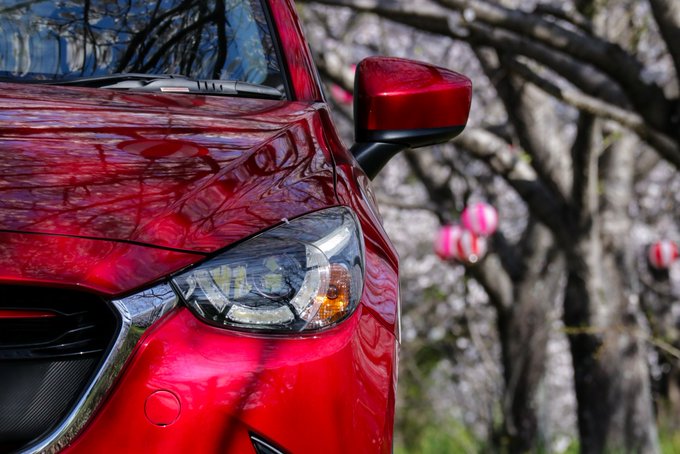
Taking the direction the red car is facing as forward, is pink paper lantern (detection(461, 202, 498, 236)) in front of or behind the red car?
behind

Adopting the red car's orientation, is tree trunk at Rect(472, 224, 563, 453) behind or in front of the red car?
behind

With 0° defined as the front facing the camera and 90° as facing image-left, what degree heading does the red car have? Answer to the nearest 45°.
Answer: approximately 0°

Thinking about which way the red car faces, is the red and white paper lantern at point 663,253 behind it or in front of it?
behind

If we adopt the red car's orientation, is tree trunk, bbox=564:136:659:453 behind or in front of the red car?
behind
